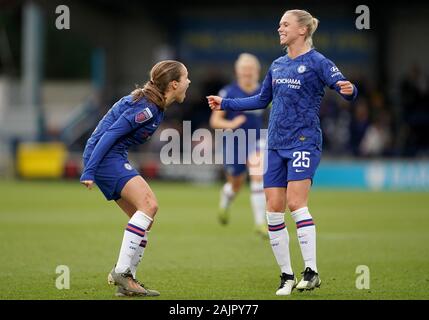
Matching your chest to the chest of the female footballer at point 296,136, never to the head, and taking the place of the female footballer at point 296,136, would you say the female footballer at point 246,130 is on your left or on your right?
on your right

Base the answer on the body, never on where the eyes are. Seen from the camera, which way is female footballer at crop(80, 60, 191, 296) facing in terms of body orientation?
to the viewer's right

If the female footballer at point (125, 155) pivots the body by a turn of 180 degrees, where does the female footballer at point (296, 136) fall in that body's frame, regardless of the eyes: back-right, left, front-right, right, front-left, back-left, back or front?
back

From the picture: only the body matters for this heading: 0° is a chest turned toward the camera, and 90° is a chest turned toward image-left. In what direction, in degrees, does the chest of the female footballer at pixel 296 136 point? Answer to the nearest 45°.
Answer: approximately 45°
